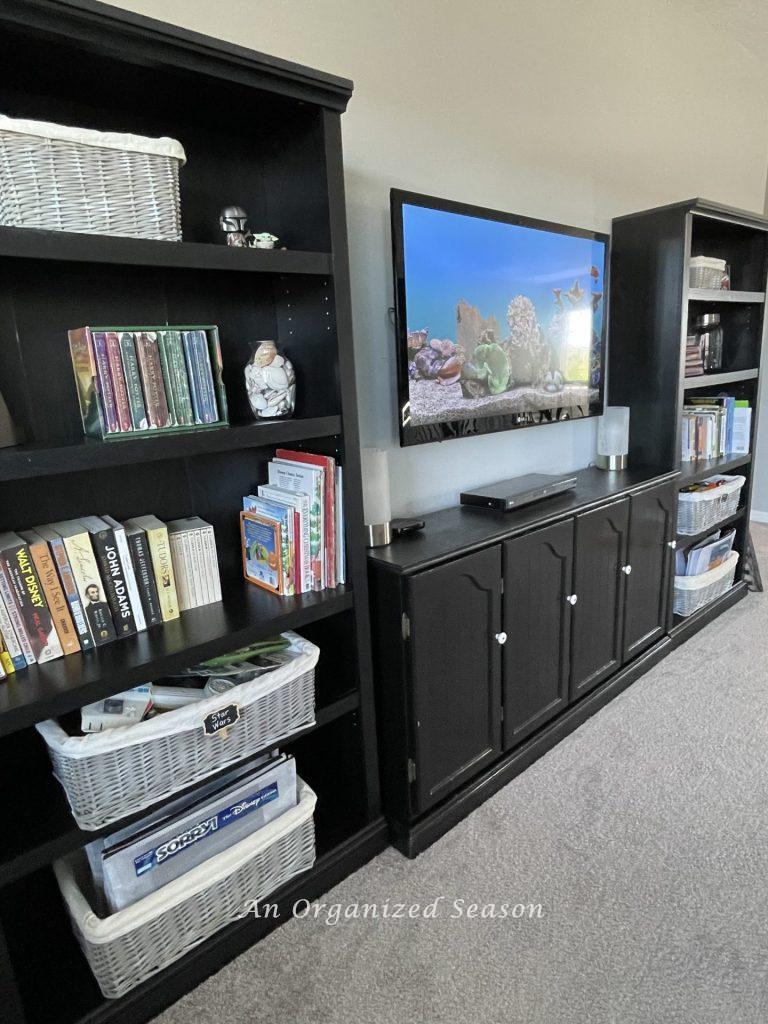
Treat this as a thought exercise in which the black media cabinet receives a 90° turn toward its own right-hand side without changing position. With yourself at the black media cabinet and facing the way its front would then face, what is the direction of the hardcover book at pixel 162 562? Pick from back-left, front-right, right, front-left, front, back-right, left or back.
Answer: front

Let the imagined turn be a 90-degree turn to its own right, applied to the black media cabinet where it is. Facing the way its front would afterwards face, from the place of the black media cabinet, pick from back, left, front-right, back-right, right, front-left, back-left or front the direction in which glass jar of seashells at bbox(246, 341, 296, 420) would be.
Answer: front

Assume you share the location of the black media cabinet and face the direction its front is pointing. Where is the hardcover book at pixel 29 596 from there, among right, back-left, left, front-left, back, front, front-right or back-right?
right

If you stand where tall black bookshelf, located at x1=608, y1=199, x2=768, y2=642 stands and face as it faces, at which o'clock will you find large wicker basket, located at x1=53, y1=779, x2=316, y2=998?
The large wicker basket is roughly at 2 o'clock from the tall black bookshelf.

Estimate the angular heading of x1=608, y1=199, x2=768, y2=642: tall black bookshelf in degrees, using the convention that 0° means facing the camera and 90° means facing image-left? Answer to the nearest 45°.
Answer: approximately 315°

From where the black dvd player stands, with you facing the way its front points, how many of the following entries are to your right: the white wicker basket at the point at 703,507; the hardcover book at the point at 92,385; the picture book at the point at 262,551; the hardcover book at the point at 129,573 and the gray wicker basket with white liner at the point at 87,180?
4

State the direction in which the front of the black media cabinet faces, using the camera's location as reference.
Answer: facing the viewer and to the right of the viewer

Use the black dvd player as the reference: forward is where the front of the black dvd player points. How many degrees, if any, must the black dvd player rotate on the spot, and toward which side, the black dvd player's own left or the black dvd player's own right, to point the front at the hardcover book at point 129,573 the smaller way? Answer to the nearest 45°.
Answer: approximately 90° to the black dvd player's own right

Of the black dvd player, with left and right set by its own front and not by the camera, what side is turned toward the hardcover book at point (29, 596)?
right

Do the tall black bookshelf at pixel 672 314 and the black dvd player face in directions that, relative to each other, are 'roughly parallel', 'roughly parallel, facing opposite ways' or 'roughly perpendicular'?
roughly parallel

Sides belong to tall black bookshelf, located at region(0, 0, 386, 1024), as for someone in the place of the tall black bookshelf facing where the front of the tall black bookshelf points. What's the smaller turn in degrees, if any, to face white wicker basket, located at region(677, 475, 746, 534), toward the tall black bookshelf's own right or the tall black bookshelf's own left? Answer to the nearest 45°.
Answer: approximately 45° to the tall black bookshelf's own left

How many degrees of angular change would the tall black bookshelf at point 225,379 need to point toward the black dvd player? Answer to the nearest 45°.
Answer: approximately 90° to its left

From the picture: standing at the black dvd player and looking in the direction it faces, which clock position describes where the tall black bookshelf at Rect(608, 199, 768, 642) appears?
The tall black bookshelf is roughly at 9 o'clock from the black dvd player.

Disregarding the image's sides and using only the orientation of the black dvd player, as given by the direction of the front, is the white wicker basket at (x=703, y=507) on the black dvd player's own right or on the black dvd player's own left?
on the black dvd player's own left

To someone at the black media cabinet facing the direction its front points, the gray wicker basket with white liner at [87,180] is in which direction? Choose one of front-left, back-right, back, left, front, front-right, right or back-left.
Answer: right

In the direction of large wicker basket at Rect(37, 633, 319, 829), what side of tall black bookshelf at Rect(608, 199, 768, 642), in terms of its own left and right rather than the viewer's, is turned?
right

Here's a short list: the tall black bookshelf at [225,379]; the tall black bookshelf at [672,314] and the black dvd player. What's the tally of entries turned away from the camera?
0

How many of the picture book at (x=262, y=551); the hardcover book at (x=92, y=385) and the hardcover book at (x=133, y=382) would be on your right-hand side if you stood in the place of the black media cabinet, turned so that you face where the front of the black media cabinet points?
3

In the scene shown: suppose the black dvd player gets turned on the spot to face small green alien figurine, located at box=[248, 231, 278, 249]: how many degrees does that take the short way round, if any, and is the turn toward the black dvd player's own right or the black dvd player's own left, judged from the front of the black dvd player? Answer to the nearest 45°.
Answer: approximately 90° to the black dvd player's own right
